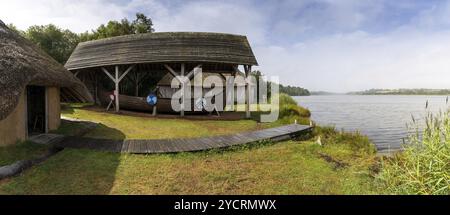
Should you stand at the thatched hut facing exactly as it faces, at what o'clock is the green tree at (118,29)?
The green tree is roughly at 8 o'clock from the thatched hut.

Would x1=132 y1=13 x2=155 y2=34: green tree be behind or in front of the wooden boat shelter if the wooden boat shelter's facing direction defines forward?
behind

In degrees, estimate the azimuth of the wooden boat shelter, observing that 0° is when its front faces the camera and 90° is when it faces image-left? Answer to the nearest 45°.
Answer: approximately 0°

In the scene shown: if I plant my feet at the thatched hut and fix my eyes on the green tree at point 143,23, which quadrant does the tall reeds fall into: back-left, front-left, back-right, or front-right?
back-right

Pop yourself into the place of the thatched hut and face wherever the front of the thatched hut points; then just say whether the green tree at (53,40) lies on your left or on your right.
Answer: on your left

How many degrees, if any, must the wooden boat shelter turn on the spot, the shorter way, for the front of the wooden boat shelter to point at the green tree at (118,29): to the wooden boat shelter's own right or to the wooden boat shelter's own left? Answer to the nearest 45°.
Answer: approximately 180°

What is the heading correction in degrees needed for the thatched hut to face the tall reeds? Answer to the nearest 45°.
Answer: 0° — it already faces it

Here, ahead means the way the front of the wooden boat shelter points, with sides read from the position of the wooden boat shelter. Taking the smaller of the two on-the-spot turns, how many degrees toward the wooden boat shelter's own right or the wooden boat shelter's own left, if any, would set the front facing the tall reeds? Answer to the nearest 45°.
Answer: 0° — it already faces it

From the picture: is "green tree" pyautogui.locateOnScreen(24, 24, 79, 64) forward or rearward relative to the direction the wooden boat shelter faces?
rearward

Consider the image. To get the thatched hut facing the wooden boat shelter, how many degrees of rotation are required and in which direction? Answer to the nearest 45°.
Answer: approximately 90° to its left

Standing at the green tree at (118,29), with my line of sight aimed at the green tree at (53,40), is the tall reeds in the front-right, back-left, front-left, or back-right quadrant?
back-left

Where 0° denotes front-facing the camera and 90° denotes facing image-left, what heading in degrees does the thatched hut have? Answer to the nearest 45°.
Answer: approximately 315°

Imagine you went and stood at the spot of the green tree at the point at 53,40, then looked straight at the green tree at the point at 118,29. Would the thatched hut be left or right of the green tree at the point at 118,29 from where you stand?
right
